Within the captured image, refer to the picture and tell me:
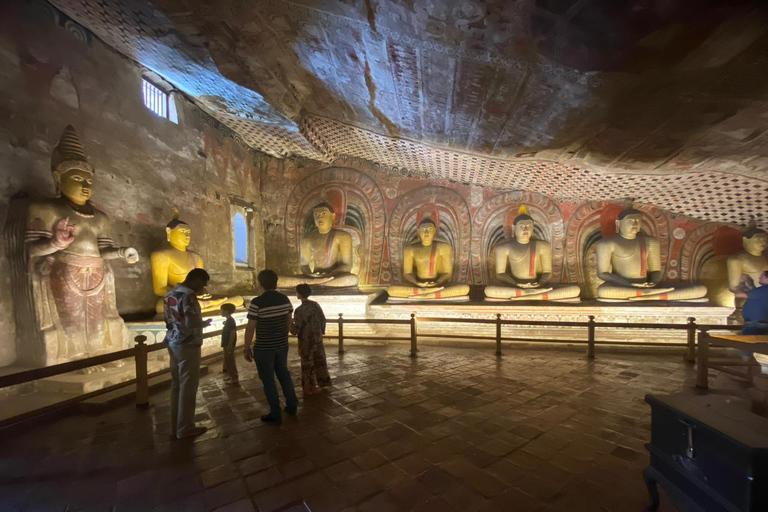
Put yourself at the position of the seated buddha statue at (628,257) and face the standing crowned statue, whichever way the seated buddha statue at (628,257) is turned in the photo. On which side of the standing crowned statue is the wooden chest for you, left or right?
left

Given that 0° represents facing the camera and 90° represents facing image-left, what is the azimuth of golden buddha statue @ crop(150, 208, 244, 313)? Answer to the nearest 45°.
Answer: approximately 315°

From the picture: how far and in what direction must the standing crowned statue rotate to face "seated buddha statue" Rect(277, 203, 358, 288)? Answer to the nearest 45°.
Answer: approximately 45° to its left

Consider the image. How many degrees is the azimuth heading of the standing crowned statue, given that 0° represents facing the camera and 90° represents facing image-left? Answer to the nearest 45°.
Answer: approximately 315°

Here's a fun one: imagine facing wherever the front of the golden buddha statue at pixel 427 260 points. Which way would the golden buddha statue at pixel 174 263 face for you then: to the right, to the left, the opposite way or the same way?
to the left

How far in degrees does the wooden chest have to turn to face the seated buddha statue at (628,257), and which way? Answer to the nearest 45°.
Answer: approximately 135° to its right

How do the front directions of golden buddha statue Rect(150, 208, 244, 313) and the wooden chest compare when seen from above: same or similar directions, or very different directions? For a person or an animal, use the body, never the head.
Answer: very different directions

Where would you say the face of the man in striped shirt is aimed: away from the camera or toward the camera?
away from the camera

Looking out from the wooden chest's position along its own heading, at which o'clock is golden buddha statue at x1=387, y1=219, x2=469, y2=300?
The golden buddha statue is roughly at 3 o'clock from the wooden chest.

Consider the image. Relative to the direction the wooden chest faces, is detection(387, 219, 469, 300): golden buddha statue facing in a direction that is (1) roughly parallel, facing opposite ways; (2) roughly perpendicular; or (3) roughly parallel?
roughly perpendicular
